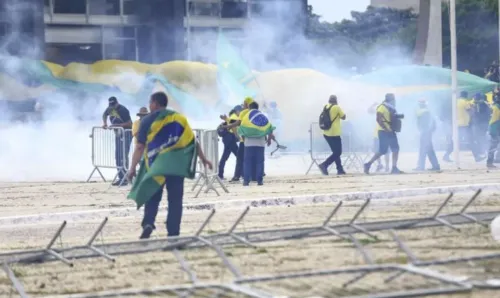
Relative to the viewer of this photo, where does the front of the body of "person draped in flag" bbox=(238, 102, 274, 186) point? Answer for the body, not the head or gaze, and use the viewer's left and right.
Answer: facing away from the viewer

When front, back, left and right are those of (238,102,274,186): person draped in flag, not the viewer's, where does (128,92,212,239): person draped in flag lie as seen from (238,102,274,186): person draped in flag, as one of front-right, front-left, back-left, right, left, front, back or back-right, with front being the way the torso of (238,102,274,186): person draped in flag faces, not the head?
back

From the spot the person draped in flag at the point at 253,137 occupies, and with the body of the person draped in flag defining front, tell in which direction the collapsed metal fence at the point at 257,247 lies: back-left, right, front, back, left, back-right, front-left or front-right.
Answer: back

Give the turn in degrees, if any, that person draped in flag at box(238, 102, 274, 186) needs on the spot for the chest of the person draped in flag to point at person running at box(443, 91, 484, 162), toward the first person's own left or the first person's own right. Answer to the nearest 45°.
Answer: approximately 45° to the first person's own right

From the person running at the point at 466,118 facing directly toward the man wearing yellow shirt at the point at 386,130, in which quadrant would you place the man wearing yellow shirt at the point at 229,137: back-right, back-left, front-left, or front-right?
front-right

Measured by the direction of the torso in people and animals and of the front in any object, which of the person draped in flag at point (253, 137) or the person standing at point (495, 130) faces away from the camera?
the person draped in flag
